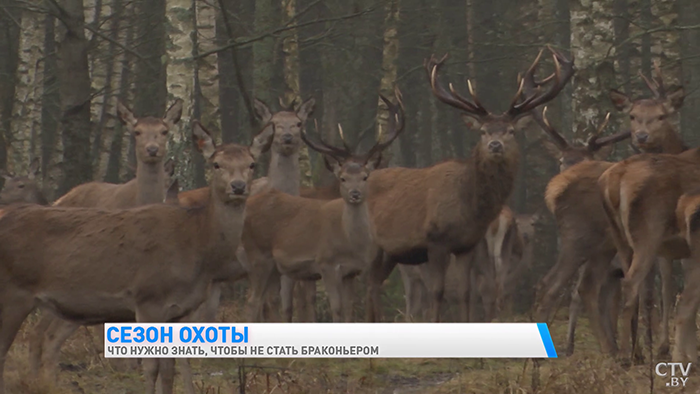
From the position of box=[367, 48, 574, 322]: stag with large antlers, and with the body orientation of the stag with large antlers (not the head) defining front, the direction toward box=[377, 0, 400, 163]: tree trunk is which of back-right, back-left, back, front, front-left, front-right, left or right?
back-left

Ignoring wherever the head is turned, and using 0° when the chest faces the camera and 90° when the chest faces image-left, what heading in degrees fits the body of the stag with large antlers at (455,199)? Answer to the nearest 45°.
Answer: approximately 315°

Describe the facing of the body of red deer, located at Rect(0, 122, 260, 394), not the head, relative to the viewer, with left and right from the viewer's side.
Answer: facing to the right of the viewer

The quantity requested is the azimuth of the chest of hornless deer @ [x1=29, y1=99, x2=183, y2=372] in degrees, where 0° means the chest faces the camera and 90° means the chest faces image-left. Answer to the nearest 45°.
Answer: approximately 315°

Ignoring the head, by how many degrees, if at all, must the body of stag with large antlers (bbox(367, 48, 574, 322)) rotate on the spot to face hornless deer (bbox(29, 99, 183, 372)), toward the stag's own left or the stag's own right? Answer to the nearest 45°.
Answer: approximately 135° to the stag's own right
